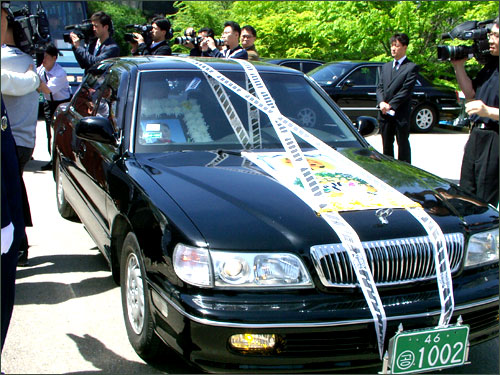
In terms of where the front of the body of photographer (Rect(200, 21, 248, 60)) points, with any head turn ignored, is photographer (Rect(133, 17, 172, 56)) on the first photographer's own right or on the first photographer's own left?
on the first photographer's own right

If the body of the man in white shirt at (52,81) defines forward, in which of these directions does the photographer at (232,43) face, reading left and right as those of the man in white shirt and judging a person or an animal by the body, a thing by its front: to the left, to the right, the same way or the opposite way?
the same way

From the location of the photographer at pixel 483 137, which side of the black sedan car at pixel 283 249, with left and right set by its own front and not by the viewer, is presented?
left

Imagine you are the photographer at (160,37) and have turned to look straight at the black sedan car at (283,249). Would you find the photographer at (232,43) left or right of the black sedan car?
left

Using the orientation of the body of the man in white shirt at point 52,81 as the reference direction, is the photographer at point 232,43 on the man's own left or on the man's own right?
on the man's own left

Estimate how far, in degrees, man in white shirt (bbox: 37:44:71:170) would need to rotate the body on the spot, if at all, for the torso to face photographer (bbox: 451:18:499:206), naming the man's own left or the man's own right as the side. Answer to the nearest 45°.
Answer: approximately 90° to the man's own left

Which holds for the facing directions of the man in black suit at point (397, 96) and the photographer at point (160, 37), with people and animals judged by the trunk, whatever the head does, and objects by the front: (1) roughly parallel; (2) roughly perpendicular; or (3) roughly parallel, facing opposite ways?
roughly parallel

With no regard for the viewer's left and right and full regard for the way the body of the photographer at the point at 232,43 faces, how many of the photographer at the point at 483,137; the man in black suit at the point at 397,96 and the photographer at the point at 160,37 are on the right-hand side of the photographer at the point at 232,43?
1

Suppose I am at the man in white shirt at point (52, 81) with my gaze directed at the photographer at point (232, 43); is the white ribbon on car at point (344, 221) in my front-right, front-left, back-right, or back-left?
front-right

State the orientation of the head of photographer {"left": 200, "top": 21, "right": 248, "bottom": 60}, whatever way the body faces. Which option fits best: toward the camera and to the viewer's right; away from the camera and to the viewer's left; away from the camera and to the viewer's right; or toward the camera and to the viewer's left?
toward the camera and to the viewer's left

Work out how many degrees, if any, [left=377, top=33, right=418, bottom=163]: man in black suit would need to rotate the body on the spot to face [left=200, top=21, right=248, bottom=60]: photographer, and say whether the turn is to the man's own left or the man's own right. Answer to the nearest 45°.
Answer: approximately 45° to the man's own right

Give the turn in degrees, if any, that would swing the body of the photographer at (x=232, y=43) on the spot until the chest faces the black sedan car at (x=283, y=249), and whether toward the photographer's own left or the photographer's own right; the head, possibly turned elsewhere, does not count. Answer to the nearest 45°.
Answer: approximately 45° to the photographer's own left
